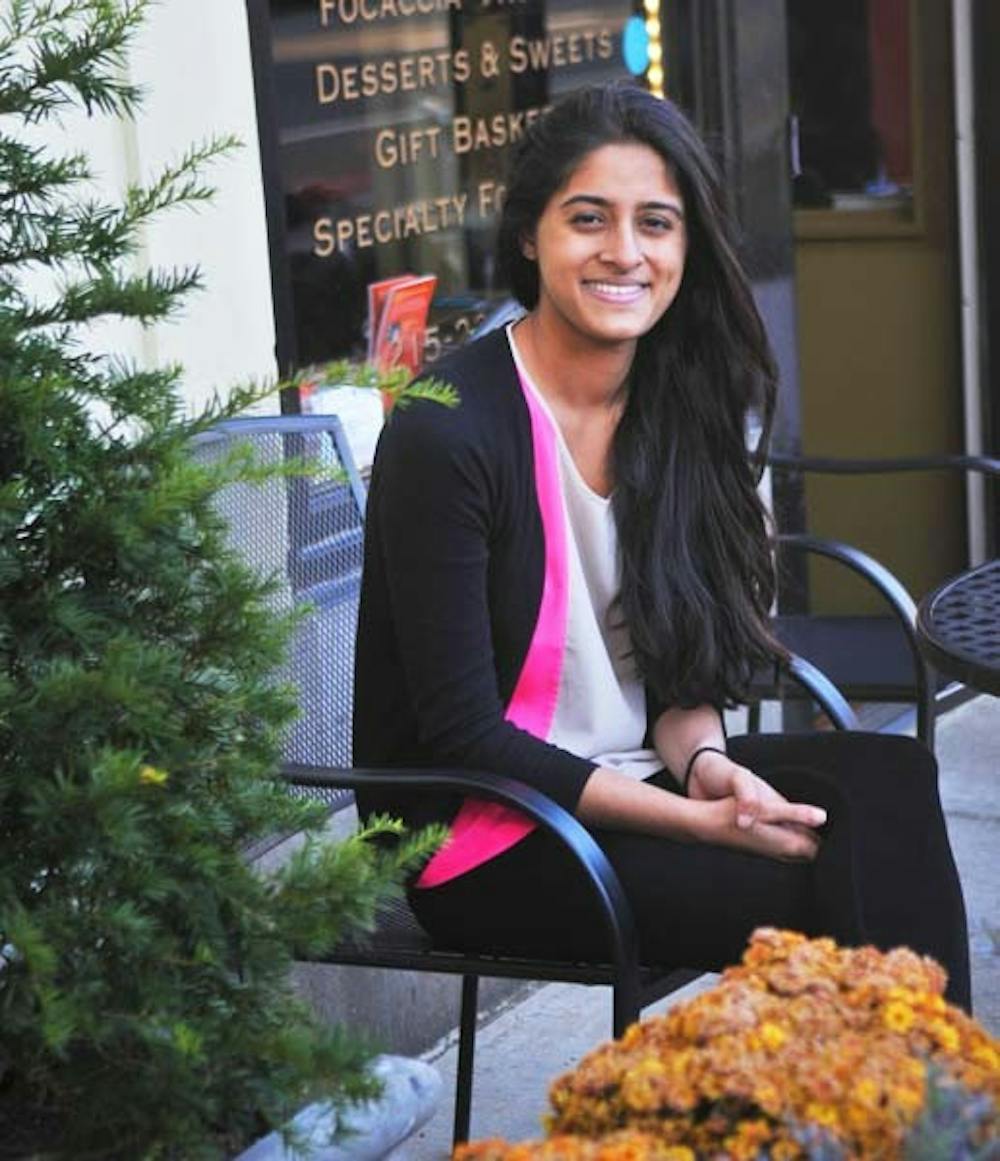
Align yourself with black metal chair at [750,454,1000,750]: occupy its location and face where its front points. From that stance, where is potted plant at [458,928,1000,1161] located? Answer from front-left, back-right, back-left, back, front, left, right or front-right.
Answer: front-right

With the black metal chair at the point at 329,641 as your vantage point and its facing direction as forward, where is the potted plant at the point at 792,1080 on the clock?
The potted plant is roughly at 1 o'clock from the black metal chair.

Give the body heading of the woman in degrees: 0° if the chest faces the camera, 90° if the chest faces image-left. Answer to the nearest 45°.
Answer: approximately 315°

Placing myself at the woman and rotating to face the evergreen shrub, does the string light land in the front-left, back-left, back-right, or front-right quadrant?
back-right

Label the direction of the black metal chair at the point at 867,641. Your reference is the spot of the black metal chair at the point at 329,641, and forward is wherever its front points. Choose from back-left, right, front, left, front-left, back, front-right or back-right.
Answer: left

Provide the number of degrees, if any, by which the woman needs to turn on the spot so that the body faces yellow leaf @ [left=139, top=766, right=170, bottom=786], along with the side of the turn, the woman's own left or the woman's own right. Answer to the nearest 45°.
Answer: approximately 45° to the woman's own right

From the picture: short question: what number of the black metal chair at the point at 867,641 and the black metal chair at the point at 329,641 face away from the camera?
0

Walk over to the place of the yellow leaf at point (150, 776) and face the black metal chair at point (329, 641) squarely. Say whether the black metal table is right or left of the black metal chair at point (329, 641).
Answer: right

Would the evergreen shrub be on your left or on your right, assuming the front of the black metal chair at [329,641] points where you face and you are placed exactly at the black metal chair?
on your right

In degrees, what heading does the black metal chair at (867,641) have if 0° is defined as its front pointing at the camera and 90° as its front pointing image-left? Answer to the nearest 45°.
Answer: approximately 315°
